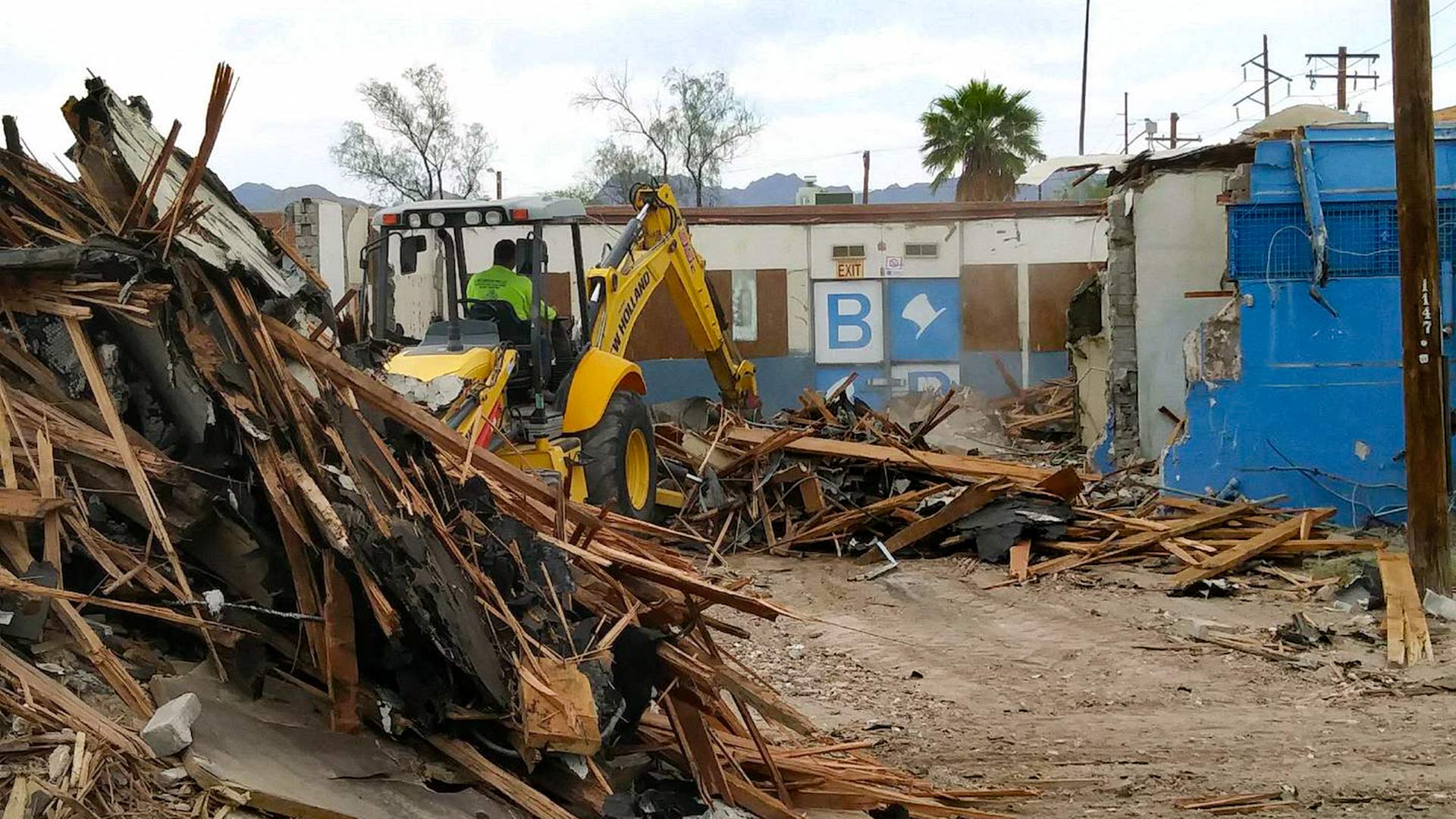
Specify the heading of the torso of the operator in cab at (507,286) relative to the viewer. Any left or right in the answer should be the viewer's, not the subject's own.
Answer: facing away from the viewer and to the right of the viewer

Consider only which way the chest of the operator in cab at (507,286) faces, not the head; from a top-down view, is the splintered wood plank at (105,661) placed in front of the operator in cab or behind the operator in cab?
behind

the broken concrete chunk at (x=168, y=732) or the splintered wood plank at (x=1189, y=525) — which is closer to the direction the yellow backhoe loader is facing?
the broken concrete chunk

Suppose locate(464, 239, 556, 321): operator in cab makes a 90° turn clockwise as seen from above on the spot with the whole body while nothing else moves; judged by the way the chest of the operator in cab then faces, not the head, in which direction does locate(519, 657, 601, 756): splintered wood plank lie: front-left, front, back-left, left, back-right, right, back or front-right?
front-right

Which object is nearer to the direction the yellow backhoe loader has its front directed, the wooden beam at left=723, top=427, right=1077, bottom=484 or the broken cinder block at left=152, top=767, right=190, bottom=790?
the broken cinder block

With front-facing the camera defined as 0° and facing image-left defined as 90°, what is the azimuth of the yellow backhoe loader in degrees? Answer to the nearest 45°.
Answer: approximately 45°

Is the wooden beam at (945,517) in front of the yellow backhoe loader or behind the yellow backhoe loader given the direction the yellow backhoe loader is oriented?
behind

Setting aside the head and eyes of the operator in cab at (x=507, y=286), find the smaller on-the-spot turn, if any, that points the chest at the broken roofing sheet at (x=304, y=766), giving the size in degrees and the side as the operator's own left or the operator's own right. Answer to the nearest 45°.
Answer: approximately 135° to the operator's own right

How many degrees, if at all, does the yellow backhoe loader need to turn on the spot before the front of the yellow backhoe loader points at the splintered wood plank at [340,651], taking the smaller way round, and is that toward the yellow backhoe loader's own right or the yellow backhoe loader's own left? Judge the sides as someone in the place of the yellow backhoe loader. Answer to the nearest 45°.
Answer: approximately 45° to the yellow backhoe loader's own left

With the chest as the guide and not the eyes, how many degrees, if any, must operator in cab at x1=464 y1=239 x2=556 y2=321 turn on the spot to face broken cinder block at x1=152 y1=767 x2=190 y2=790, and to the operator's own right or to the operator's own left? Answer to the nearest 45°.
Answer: approximately 135° to the operator's own right

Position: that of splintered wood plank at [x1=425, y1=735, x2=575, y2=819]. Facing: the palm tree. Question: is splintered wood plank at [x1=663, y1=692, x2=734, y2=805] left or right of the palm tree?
right
